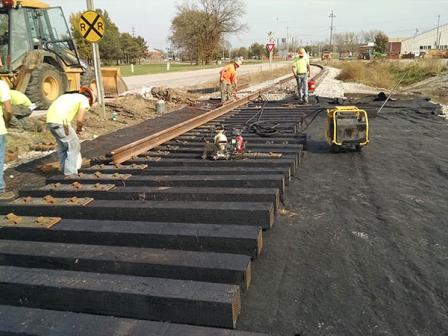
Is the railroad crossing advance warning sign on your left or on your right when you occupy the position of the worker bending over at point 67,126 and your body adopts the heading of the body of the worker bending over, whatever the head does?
on your left

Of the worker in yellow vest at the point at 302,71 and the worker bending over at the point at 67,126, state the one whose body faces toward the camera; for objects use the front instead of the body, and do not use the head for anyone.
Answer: the worker in yellow vest

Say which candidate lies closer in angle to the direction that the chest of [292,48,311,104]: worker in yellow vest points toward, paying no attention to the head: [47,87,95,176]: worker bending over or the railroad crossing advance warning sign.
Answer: the worker bending over

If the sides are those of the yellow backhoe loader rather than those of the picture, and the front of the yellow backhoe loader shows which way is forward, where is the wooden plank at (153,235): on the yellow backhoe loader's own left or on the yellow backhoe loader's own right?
on the yellow backhoe loader's own right

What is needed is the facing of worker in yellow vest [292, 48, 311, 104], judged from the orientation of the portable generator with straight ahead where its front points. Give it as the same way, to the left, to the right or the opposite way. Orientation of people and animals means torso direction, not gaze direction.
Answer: the same way

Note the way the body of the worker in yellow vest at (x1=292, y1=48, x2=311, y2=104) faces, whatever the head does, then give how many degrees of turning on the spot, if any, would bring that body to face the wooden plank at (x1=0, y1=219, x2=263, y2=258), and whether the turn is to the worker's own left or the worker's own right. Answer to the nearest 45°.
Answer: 0° — they already face it

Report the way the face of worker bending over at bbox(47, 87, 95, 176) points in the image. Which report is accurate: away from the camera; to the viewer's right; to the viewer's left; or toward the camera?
to the viewer's right

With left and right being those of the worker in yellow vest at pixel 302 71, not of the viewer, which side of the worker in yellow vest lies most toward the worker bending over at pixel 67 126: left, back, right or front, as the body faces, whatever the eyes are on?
front

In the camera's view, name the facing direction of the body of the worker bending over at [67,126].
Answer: to the viewer's right

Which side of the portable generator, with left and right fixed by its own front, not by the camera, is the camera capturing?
front

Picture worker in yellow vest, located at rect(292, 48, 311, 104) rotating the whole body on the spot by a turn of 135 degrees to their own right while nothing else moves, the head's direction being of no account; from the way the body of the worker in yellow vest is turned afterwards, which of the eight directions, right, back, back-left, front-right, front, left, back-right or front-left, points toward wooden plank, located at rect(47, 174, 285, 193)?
back-left

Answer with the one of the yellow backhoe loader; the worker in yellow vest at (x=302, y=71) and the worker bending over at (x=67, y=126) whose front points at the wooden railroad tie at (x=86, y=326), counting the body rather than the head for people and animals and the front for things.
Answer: the worker in yellow vest

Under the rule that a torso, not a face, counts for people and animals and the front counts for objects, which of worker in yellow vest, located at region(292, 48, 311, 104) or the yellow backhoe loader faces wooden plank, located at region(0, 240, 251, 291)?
the worker in yellow vest

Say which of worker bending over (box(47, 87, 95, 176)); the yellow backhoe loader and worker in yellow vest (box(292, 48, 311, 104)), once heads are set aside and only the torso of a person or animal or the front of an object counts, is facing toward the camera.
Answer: the worker in yellow vest

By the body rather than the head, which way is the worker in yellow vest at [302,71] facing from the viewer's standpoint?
toward the camera

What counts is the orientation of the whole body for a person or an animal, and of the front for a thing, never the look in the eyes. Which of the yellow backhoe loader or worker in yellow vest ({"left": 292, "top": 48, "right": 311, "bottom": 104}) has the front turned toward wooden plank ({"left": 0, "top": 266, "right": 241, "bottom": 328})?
the worker in yellow vest
